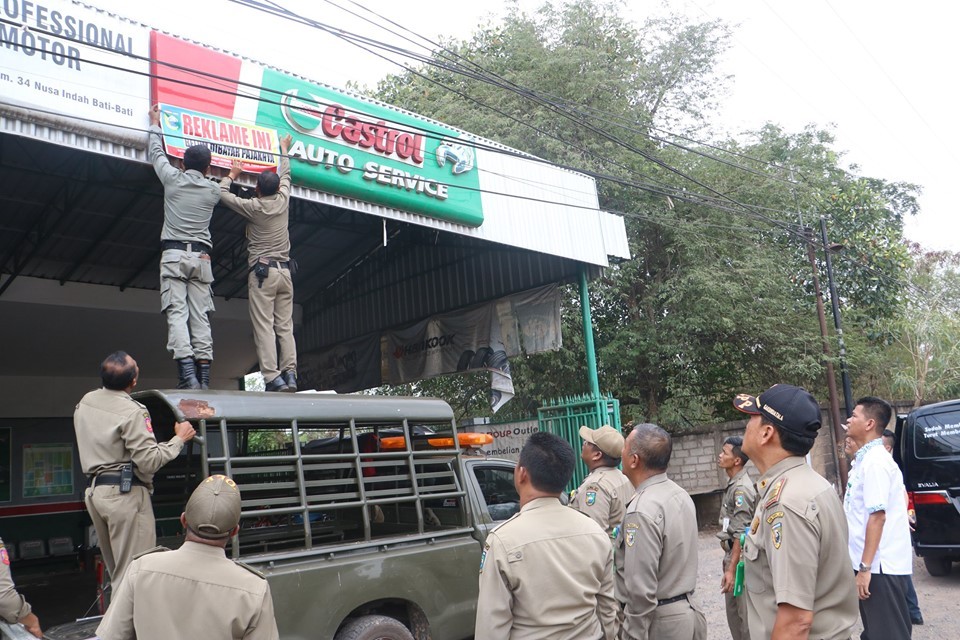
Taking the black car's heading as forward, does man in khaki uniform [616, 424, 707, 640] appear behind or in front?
behind

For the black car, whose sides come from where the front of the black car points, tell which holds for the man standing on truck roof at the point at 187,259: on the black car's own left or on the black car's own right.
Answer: on the black car's own left

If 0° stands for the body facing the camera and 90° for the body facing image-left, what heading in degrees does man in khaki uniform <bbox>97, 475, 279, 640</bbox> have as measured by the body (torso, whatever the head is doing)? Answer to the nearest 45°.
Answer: approximately 180°

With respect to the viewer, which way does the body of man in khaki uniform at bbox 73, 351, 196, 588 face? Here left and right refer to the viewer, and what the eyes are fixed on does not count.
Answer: facing away from the viewer and to the right of the viewer

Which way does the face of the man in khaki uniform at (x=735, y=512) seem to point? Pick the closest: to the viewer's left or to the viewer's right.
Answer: to the viewer's left

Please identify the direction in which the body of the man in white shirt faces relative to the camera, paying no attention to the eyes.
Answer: to the viewer's left

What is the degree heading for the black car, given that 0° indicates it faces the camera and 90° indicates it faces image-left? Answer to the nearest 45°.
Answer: approximately 180°

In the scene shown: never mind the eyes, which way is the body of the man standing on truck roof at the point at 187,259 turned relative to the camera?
away from the camera

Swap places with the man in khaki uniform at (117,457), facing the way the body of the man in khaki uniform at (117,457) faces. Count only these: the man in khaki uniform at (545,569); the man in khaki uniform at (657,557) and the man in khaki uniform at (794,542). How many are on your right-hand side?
3

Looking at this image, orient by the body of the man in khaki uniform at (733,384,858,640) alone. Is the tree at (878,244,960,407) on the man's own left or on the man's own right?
on the man's own right

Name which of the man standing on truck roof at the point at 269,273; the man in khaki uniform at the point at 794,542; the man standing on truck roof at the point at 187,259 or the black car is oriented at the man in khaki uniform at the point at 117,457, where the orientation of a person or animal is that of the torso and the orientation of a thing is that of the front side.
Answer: the man in khaki uniform at the point at 794,542

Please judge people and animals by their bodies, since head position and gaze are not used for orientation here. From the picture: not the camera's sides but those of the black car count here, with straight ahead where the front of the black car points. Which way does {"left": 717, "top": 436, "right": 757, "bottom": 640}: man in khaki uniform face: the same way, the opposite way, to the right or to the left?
to the left

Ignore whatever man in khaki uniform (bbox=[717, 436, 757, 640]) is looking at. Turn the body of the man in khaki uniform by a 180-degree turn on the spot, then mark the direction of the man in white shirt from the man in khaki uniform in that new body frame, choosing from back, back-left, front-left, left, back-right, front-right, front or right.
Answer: front-right

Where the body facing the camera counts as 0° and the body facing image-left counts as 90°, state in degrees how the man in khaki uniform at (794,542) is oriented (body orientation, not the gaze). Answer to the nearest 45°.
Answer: approximately 90°

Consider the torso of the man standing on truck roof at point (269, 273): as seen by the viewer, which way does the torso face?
away from the camera

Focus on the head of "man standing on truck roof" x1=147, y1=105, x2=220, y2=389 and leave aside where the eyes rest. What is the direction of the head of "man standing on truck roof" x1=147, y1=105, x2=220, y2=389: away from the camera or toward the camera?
away from the camera
